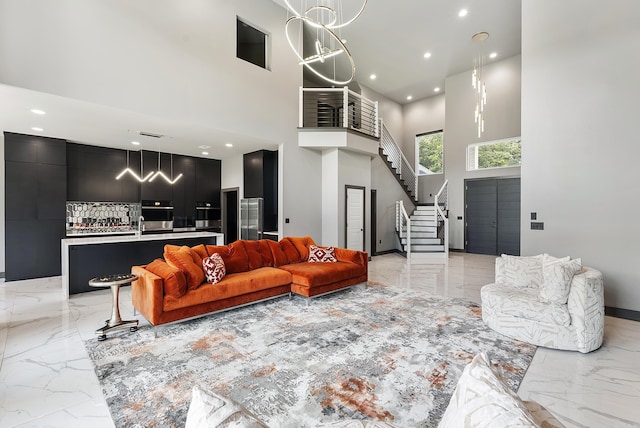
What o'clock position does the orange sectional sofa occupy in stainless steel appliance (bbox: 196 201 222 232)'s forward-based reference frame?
The orange sectional sofa is roughly at 12 o'clock from the stainless steel appliance.

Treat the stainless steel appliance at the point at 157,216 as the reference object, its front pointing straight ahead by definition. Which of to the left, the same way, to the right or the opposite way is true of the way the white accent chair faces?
to the right

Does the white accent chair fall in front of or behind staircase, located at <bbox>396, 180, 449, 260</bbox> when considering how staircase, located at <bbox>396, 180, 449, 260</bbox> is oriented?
in front

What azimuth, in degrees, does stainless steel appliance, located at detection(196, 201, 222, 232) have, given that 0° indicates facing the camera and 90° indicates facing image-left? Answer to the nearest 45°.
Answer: approximately 0°

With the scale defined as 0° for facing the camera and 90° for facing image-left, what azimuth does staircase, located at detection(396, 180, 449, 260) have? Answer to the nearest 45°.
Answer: approximately 0°

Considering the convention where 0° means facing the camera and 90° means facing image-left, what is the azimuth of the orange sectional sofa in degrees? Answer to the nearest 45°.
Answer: approximately 315°

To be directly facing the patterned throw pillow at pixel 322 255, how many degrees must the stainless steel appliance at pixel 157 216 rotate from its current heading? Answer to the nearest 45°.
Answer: approximately 45° to its left

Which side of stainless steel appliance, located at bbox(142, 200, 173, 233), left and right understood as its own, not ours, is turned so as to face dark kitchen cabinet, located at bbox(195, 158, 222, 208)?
left

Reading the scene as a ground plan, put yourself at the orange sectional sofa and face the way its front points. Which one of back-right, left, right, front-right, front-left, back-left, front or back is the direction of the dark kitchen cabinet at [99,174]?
back

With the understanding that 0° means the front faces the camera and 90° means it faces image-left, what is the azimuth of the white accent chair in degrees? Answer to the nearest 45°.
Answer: approximately 45°

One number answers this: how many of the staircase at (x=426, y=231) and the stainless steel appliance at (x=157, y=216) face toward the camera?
2

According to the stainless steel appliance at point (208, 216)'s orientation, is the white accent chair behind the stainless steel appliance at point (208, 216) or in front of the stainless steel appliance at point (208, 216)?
in front
